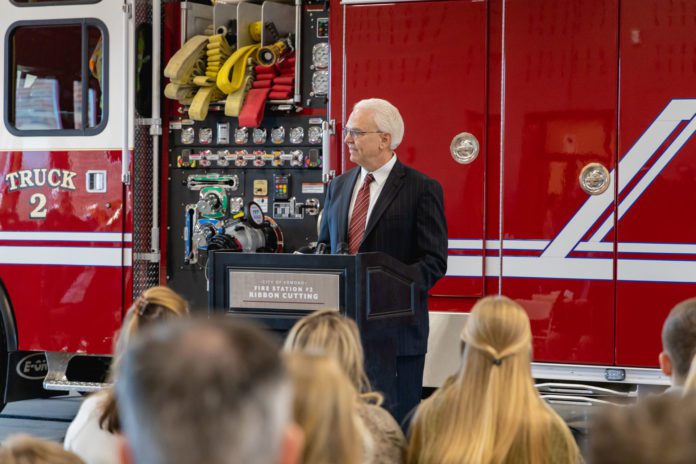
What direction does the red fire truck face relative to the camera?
to the viewer's left

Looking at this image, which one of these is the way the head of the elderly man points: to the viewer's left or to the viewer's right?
to the viewer's left

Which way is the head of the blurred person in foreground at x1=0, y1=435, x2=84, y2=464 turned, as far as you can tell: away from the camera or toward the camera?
away from the camera

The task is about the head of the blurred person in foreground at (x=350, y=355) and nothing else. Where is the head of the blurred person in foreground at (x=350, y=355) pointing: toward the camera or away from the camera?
away from the camera

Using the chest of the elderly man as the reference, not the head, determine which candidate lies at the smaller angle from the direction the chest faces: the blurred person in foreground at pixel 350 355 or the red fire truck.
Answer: the blurred person in foreground

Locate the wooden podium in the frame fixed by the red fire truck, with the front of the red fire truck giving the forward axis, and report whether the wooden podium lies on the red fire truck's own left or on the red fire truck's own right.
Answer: on the red fire truck's own left

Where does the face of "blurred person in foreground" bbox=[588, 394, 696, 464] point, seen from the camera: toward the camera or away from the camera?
away from the camera

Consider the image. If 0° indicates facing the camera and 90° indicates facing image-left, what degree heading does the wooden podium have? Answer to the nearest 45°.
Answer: approximately 45°

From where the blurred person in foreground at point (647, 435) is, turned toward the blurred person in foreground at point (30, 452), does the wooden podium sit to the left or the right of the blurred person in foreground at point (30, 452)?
right

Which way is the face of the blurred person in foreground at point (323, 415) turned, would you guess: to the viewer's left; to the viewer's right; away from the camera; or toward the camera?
away from the camera

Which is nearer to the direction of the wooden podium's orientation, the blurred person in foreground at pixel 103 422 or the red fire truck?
the blurred person in foreground

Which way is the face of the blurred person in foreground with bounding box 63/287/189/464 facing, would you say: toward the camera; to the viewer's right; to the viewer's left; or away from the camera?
away from the camera
